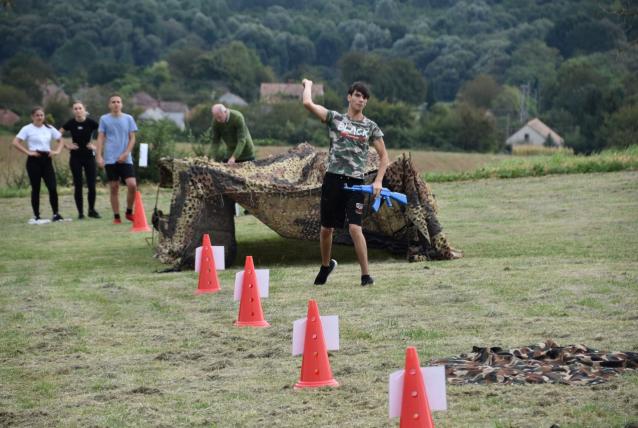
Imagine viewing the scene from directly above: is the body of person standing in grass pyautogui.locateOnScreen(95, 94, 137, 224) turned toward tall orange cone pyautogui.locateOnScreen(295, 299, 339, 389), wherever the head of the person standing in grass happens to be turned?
yes

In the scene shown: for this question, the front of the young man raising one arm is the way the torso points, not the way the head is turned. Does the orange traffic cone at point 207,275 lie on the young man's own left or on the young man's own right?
on the young man's own right

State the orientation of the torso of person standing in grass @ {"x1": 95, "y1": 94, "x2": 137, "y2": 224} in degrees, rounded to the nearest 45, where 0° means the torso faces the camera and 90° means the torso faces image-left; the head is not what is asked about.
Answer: approximately 0°

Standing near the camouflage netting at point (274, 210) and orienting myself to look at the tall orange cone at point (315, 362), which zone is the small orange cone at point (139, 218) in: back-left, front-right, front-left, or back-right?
back-right

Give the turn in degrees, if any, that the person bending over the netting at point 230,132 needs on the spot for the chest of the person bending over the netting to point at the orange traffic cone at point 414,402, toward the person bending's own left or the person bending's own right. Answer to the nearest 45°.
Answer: approximately 45° to the person bending's own left

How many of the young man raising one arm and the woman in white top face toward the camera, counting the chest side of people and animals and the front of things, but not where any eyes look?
2

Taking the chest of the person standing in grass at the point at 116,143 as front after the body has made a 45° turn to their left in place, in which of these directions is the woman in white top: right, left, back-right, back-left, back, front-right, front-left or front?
back

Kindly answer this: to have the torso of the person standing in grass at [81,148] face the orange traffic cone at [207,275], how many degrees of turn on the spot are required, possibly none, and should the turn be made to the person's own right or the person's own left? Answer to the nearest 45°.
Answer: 0° — they already face it

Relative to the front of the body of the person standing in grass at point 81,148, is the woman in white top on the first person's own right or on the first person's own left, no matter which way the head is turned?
on the first person's own right

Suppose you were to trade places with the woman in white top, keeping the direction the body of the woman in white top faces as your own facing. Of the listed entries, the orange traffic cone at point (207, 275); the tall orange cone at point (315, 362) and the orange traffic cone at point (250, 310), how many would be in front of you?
3

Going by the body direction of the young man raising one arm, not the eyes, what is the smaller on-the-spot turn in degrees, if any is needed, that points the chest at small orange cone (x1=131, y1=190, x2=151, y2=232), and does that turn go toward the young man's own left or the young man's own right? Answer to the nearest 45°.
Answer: approximately 135° to the young man's own right
